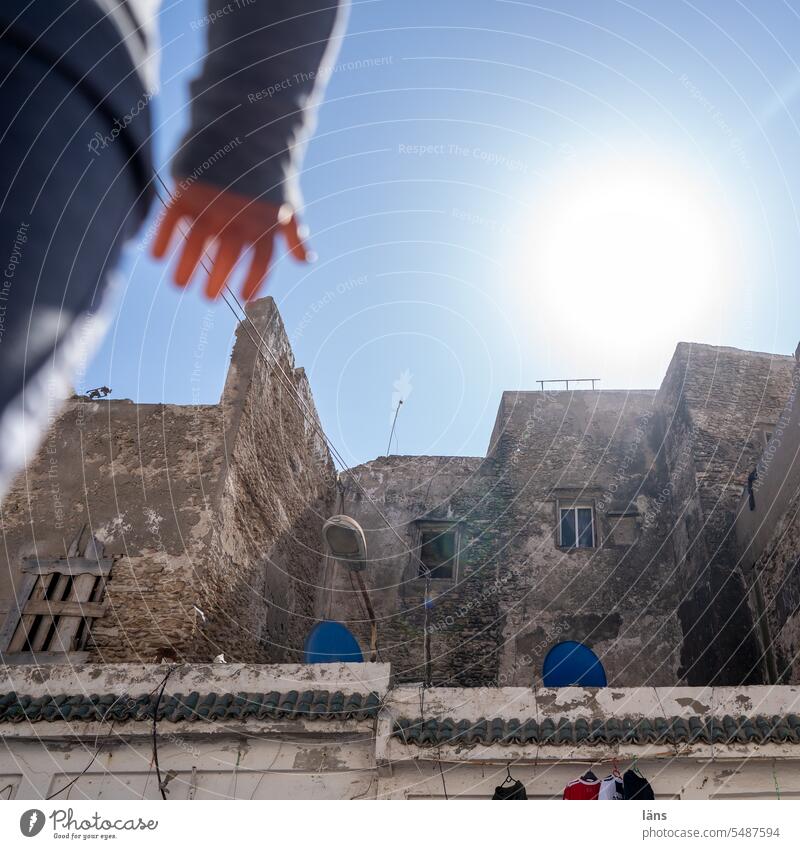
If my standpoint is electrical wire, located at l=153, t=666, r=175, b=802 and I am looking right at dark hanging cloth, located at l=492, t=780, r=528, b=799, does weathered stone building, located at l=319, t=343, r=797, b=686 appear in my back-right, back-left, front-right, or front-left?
front-left

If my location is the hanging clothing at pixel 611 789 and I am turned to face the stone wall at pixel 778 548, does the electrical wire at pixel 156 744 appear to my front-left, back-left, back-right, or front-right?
back-left

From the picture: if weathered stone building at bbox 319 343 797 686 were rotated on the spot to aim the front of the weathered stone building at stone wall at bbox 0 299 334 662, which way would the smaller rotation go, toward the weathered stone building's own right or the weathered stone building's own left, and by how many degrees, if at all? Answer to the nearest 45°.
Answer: approximately 45° to the weathered stone building's own right

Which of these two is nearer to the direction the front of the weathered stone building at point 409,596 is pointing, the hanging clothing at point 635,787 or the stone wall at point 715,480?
the hanging clothing

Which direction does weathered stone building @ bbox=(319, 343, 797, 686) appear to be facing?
toward the camera

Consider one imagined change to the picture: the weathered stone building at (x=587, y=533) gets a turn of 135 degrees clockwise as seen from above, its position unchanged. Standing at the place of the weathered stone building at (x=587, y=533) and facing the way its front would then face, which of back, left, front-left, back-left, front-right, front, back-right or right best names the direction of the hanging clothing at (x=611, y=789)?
back-left

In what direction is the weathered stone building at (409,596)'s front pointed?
toward the camera

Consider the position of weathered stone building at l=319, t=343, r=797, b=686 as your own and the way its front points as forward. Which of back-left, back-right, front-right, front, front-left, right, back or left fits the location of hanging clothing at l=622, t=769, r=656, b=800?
front

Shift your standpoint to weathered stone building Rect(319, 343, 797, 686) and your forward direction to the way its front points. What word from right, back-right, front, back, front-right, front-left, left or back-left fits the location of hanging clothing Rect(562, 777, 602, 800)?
front
